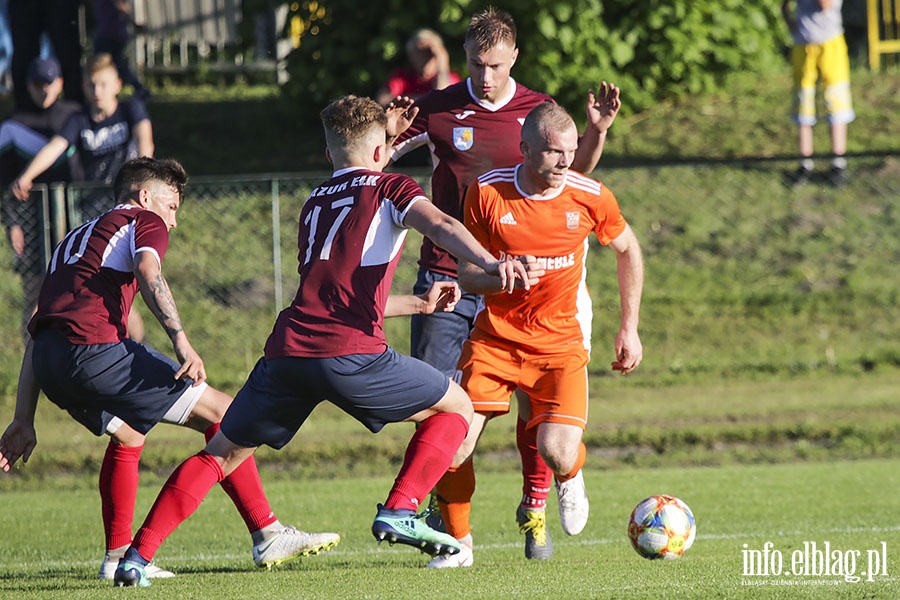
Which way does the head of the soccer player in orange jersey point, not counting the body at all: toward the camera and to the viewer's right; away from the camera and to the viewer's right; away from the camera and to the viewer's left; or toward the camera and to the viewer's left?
toward the camera and to the viewer's right

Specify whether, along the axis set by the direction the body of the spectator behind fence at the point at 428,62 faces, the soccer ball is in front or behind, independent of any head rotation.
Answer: in front

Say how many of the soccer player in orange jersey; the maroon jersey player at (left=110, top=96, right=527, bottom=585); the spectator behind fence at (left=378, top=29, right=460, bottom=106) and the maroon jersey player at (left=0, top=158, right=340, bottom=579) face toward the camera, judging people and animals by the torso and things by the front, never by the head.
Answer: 2

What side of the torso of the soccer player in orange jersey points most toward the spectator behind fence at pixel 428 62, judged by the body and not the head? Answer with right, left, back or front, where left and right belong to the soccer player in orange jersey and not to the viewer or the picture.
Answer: back

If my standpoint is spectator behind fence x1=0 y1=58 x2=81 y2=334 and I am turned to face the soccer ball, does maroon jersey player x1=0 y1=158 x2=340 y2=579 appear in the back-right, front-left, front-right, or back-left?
front-right

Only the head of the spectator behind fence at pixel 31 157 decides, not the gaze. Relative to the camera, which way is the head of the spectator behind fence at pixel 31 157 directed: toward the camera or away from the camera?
toward the camera

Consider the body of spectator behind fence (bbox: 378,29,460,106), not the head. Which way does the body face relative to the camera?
toward the camera

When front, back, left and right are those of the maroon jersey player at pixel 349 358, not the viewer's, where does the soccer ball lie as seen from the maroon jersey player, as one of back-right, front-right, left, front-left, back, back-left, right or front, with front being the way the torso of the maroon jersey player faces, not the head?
front-right

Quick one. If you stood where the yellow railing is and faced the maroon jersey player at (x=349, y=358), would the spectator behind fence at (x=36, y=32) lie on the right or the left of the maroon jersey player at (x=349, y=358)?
right

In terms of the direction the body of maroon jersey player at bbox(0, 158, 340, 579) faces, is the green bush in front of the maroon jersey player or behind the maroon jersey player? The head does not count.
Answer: in front

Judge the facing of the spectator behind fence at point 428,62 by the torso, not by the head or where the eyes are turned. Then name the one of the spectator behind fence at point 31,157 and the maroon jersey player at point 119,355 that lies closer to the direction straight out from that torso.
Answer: the maroon jersey player

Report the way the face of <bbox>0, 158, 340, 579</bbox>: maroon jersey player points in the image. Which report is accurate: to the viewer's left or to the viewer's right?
to the viewer's right

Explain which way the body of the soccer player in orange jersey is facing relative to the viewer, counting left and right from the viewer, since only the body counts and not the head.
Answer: facing the viewer

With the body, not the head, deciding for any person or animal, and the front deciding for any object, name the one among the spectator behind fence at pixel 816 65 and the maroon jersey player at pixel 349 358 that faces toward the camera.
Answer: the spectator behind fence

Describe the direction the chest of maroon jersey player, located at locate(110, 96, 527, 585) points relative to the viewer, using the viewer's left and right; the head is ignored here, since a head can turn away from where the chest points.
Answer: facing away from the viewer and to the right of the viewer

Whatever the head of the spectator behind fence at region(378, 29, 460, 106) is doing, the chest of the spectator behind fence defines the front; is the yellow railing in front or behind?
behind

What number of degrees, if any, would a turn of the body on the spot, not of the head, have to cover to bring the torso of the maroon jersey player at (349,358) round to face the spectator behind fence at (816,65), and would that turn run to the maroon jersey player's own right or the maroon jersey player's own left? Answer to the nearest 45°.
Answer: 0° — they already face them

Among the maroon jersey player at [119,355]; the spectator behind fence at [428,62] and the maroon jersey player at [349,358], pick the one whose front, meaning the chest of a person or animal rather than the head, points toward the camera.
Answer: the spectator behind fence
